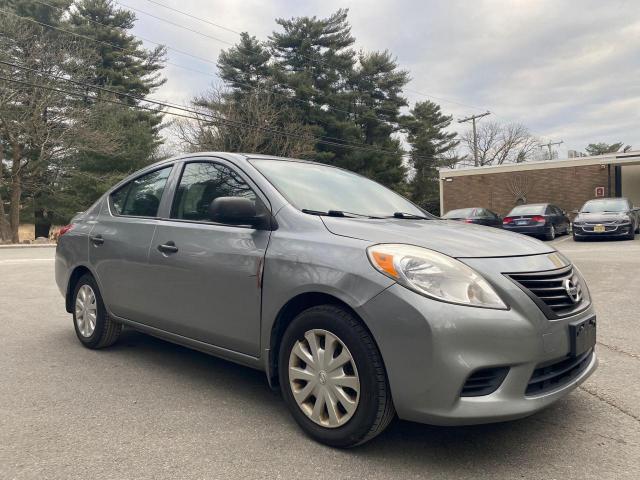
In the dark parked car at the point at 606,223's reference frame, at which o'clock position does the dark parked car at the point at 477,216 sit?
the dark parked car at the point at 477,216 is roughly at 3 o'clock from the dark parked car at the point at 606,223.

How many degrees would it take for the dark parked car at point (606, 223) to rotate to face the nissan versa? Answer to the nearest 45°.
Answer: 0° — it already faces it

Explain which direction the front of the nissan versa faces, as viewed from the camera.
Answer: facing the viewer and to the right of the viewer

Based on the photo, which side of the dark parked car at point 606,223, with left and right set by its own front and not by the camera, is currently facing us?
front

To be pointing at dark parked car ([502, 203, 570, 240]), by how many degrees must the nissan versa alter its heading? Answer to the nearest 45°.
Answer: approximately 90° to its left

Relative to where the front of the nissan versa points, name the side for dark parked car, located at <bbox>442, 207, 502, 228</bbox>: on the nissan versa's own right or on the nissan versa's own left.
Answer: on the nissan versa's own left

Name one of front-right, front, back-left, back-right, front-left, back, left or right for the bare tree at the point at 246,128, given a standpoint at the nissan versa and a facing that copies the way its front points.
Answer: back-left

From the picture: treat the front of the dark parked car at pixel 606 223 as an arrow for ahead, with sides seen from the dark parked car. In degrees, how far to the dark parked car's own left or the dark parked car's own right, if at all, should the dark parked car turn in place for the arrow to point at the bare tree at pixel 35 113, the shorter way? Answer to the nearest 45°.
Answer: approximately 90° to the dark parked car's own right

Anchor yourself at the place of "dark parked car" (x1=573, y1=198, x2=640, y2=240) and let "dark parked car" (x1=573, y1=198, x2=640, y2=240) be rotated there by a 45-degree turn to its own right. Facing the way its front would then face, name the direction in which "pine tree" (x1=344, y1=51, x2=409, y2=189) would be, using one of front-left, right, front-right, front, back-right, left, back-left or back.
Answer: right

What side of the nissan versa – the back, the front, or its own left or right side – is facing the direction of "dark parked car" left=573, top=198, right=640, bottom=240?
left

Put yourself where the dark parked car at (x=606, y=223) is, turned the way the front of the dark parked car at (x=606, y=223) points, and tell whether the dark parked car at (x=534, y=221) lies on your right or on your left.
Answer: on your right

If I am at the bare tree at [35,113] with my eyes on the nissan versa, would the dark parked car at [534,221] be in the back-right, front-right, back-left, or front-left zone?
front-left
